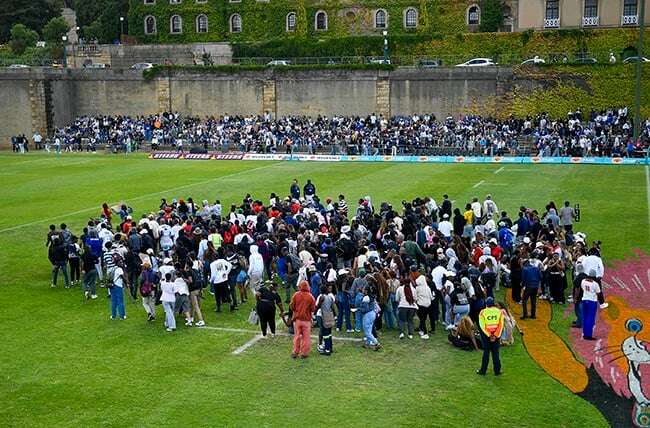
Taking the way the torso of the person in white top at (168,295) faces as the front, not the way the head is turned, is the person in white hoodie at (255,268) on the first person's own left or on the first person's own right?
on the first person's own right

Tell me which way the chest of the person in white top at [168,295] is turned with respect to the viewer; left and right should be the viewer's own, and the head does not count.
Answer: facing away from the viewer

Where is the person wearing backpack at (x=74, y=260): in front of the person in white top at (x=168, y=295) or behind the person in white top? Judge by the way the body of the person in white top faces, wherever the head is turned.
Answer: in front

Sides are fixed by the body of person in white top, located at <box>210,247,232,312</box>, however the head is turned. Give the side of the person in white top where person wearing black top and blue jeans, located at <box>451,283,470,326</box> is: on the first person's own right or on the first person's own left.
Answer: on the first person's own right

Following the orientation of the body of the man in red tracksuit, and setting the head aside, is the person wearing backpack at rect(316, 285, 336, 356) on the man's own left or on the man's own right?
on the man's own right

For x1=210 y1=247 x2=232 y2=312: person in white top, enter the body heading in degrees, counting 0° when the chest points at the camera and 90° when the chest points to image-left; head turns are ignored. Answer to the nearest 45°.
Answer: approximately 180°

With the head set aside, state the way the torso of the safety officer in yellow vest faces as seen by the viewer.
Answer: away from the camera

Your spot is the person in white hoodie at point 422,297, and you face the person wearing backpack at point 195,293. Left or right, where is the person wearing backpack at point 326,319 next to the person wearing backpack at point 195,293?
left

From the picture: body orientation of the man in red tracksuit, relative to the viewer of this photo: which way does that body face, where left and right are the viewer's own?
facing away from the viewer

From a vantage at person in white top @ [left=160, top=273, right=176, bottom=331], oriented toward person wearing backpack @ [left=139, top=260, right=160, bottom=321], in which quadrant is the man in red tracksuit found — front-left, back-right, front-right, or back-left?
back-right
